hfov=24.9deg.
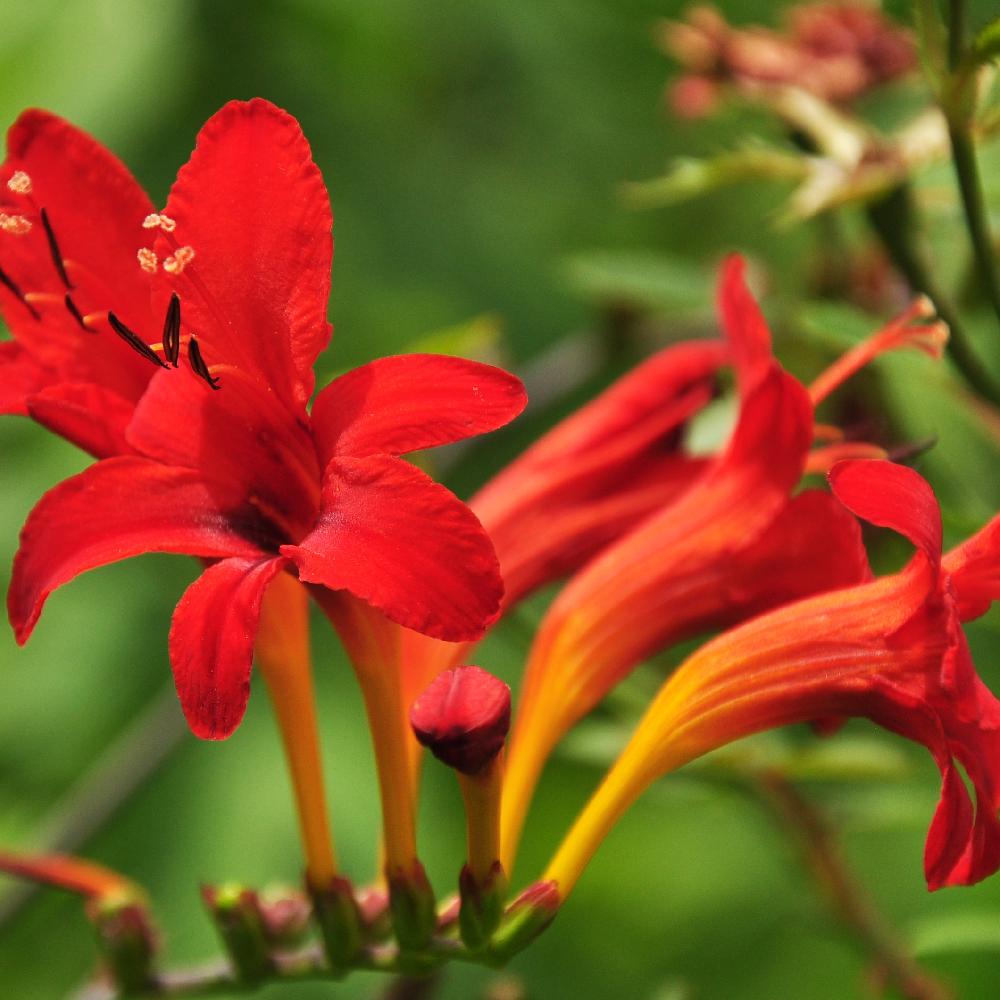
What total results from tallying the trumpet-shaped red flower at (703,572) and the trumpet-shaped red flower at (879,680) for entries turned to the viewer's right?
2

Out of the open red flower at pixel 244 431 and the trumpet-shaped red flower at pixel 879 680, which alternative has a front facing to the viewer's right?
the trumpet-shaped red flower

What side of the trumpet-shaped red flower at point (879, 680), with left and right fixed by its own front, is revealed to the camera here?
right

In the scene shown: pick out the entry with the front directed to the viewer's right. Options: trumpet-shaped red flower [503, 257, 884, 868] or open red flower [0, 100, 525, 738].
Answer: the trumpet-shaped red flower

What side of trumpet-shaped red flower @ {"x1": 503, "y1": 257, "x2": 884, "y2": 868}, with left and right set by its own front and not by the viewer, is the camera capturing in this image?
right

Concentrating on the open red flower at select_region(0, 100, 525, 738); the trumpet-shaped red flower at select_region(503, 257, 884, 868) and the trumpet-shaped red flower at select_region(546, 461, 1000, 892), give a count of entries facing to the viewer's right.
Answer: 2
